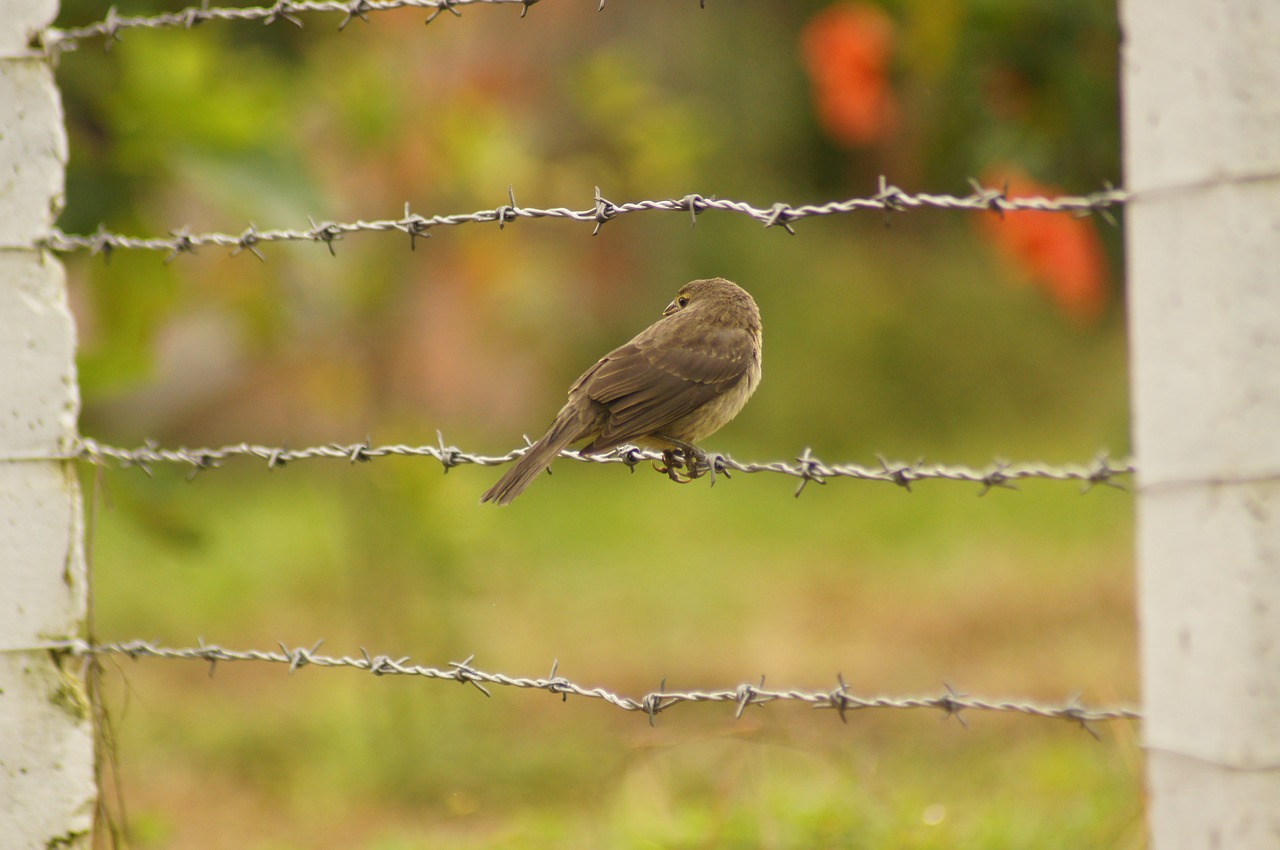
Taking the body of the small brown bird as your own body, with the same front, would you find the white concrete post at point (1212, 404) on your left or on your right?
on your right

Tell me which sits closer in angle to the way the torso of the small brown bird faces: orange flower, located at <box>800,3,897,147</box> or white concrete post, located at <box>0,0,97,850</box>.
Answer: the orange flower
